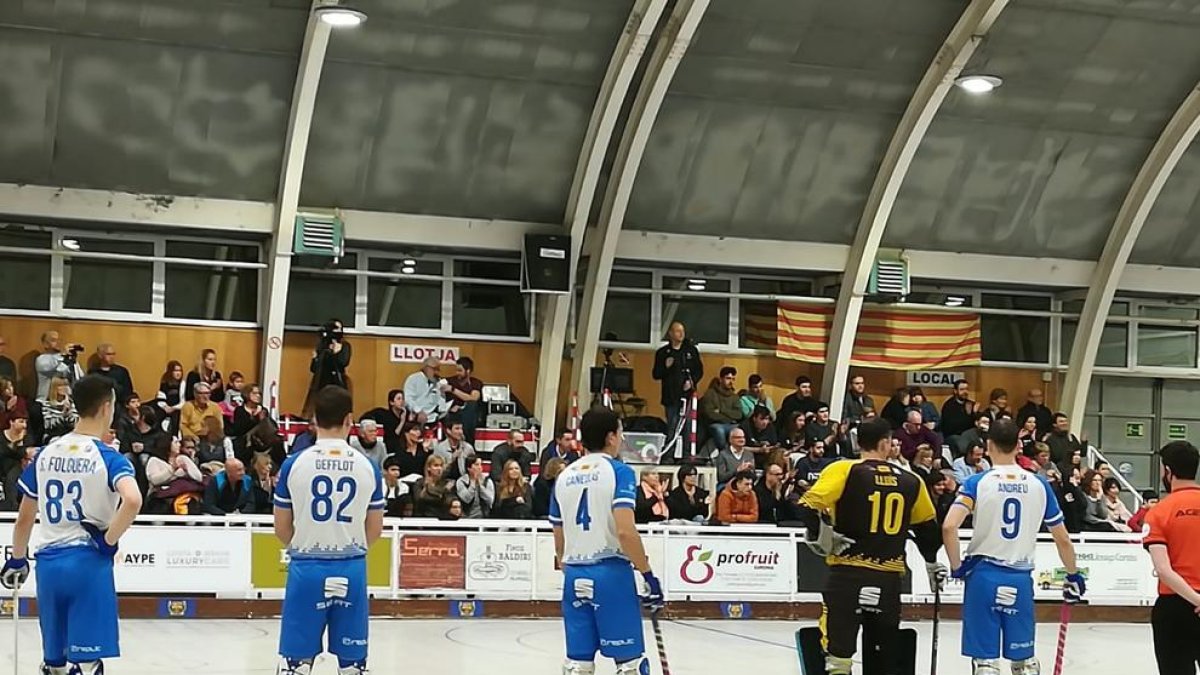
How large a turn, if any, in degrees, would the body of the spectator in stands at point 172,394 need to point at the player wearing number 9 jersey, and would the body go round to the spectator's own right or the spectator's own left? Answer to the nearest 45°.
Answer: approximately 45° to the spectator's own left

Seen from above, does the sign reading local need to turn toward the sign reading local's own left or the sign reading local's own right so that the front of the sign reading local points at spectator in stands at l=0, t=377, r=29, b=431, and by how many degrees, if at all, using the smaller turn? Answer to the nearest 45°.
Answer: approximately 45° to the sign reading local's own right

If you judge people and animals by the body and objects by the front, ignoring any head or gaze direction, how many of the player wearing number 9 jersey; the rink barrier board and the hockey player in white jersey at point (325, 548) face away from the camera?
2

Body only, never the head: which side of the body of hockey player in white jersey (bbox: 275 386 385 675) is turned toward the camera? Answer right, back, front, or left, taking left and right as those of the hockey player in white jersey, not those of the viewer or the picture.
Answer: back

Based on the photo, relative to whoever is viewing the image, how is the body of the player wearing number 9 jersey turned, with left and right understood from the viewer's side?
facing away from the viewer

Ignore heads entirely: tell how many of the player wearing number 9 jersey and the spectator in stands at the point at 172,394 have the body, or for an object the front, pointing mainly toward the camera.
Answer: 1

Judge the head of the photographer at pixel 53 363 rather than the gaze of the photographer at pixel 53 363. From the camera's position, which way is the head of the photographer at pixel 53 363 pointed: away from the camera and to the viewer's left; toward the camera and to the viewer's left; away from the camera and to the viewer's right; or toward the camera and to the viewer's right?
toward the camera and to the viewer's right

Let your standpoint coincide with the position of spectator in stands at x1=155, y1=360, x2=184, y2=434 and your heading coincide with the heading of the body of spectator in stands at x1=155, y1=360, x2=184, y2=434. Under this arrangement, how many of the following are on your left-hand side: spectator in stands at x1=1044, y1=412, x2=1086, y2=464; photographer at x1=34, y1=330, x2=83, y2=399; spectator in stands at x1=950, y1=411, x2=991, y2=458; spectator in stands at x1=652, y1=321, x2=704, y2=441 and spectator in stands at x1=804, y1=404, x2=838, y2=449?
4
